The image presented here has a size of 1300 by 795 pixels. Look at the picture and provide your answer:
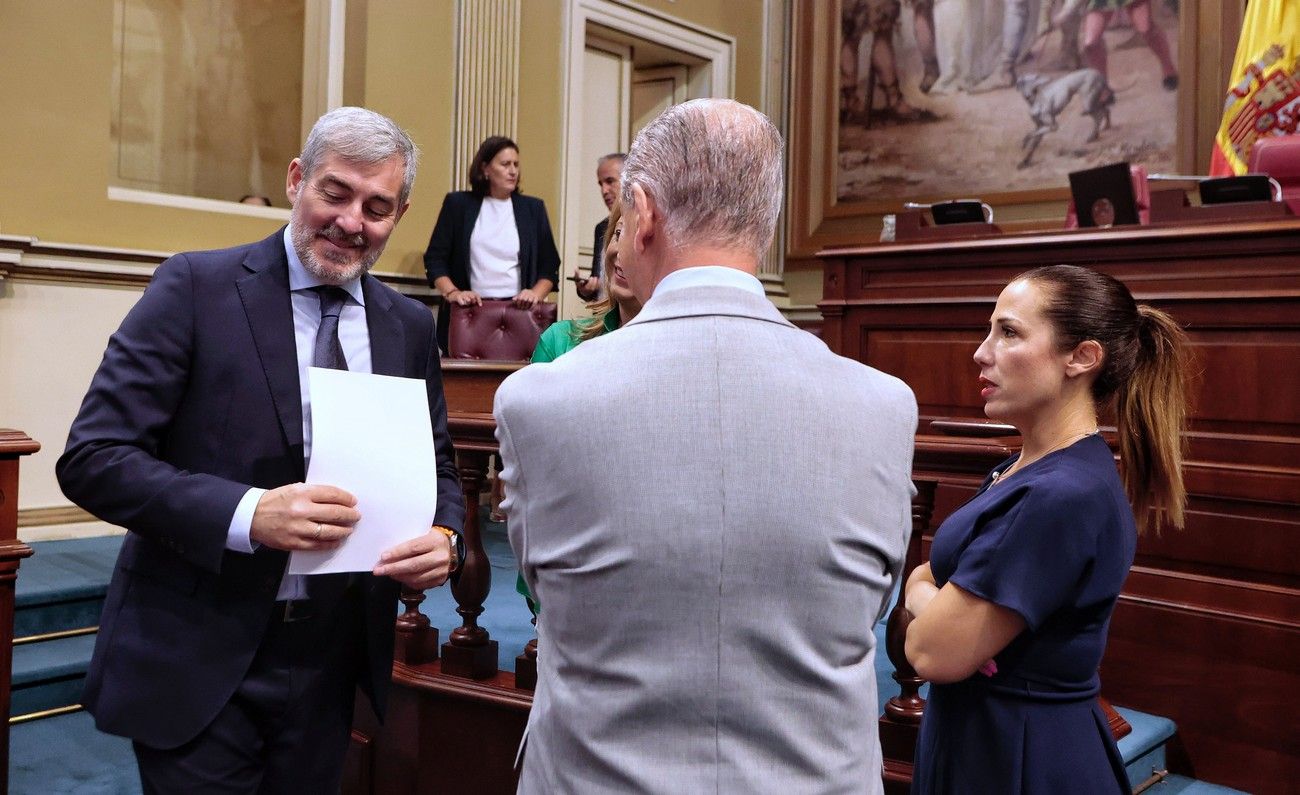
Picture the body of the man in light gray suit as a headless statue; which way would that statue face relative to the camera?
away from the camera

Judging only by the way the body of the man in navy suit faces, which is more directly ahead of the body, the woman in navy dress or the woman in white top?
the woman in navy dress

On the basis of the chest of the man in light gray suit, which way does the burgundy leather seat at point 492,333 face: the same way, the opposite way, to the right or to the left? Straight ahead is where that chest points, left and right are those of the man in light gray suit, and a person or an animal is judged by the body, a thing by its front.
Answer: the opposite way

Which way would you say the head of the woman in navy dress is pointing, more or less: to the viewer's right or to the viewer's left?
to the viewer's left

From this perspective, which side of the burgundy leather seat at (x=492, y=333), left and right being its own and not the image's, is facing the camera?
front

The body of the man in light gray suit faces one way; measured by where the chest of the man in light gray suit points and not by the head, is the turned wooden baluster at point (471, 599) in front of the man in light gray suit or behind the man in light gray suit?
in front

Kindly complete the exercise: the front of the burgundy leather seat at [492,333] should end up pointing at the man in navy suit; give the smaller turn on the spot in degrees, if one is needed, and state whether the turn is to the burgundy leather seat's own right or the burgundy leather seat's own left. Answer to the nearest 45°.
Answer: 0° — it already faces them

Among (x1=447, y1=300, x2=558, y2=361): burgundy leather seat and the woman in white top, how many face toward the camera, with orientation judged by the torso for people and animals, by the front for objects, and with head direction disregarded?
2

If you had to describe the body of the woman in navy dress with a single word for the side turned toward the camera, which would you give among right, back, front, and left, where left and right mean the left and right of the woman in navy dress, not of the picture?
left

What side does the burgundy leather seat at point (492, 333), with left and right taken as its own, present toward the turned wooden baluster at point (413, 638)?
front

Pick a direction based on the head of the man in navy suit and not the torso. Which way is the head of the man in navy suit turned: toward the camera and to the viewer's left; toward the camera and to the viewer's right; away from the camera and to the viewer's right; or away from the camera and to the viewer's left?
toward the camera and to the viewer's right

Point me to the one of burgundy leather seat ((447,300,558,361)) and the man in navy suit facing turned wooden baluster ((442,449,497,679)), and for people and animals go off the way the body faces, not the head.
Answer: the burgundy leather seat

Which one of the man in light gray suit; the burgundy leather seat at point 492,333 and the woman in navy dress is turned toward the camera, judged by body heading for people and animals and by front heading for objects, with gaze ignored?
the burgundy leather seat

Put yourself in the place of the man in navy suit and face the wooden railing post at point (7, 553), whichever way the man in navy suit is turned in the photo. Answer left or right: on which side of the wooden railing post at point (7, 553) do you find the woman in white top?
right

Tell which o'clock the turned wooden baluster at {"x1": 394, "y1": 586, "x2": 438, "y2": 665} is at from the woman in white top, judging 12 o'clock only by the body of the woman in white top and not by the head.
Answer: The turned wooden baluster is roughly at 12 o'clock from the woman in white top.

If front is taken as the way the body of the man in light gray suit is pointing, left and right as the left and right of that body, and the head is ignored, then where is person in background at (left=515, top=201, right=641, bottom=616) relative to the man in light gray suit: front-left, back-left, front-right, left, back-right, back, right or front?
front
